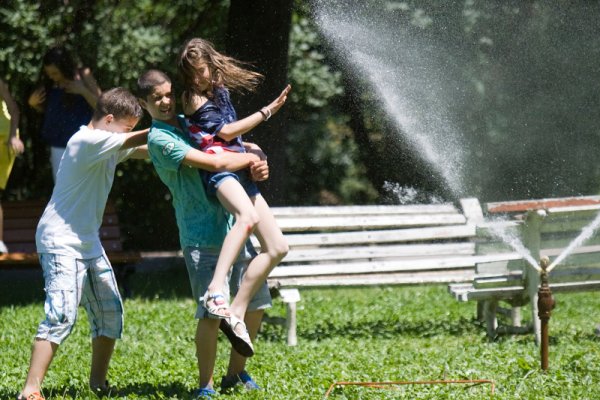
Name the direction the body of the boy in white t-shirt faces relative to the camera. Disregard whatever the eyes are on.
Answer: to the viewer's right

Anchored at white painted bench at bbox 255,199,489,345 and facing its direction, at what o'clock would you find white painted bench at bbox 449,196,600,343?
white painted bench at bbox 449,196,600,343 is roughly at 10 o'clock from white painted bench at bbox 255,199,489,345.

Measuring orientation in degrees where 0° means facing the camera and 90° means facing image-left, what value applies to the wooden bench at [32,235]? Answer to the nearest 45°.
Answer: approximately 0°

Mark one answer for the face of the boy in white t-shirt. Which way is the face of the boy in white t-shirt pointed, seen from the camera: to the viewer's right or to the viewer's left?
to the viewer's right
